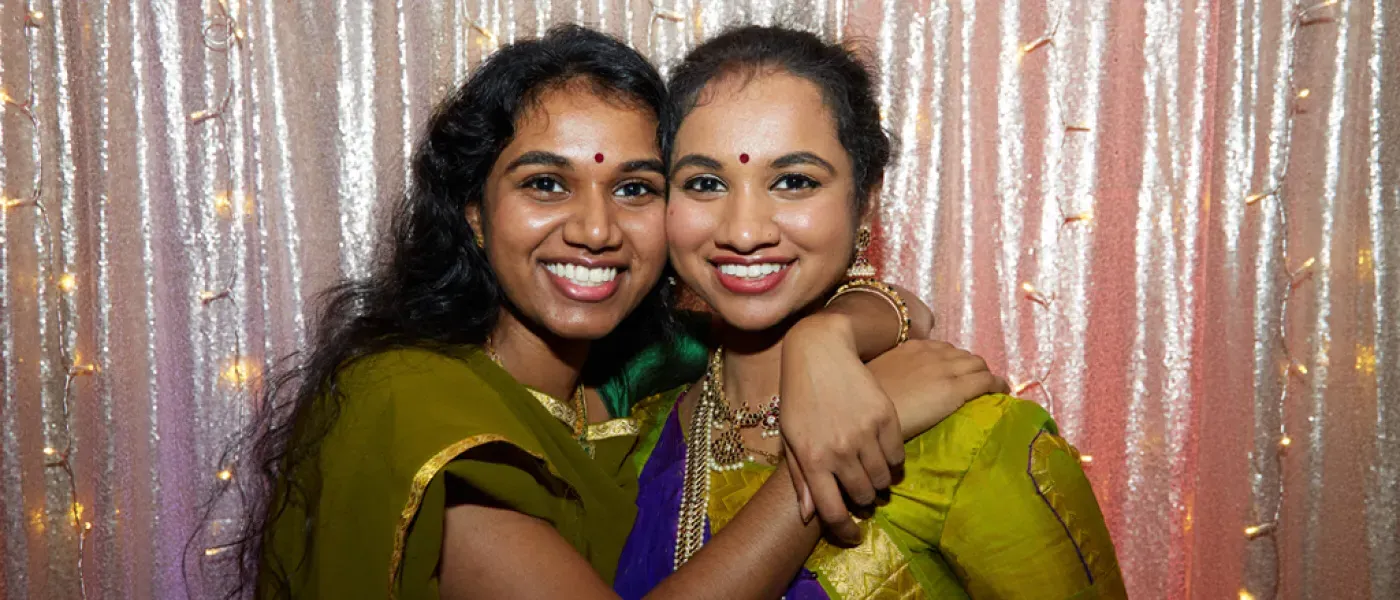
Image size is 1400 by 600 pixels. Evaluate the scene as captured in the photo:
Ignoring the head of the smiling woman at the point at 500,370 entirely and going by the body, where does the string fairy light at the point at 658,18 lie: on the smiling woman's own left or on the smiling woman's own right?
on the smiling woman's own left

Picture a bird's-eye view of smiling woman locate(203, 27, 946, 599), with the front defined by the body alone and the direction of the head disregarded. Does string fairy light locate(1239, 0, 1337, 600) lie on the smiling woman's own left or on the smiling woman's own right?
on the smiling woman's own left

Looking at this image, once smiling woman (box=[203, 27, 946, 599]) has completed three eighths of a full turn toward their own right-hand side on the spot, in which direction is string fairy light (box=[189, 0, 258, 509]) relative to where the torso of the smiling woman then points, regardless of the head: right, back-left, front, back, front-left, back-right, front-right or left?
front-right

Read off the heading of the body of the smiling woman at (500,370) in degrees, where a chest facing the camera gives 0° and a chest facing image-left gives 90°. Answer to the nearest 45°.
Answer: approximately 315°

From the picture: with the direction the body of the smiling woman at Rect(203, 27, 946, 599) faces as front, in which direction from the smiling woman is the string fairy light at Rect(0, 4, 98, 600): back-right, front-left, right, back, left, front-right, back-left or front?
back

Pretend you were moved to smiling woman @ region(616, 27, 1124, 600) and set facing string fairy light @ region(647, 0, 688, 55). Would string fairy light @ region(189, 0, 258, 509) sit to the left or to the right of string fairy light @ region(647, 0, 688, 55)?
left

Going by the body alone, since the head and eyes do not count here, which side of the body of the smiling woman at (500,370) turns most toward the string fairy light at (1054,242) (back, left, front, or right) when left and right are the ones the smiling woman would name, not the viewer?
left
